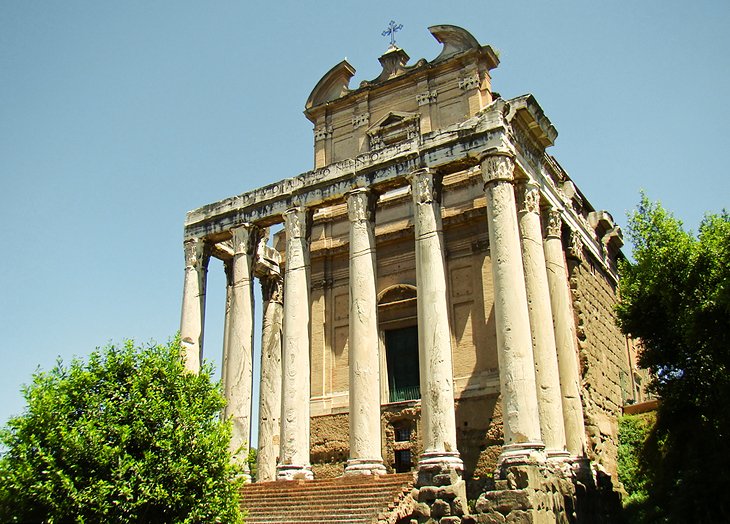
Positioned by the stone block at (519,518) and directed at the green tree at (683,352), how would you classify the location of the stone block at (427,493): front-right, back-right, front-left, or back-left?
back-left

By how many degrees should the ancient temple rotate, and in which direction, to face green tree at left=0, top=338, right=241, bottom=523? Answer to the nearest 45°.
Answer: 0° — it already faces it

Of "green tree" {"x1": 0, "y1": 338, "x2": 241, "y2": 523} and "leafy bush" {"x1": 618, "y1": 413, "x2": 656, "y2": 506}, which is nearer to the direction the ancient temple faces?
the green tree

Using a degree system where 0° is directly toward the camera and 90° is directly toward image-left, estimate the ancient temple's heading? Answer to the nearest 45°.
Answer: approximately 45°
